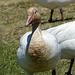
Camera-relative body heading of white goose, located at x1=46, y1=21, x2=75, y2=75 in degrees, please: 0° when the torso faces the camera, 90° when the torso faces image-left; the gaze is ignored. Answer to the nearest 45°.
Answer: approximately 270°

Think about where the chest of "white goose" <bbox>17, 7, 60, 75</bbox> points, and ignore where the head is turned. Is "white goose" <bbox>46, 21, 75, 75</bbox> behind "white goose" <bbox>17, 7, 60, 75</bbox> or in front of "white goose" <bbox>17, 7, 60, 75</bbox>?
behind

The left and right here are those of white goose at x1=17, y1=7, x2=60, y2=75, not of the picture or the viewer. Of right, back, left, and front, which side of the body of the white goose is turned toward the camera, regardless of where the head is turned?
front

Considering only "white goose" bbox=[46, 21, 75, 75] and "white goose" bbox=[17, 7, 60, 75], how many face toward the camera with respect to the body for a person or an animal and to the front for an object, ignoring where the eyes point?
1

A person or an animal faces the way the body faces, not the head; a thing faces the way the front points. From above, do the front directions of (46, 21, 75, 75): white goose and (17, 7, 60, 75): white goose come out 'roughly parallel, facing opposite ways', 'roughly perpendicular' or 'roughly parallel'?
roughly perpendicular
